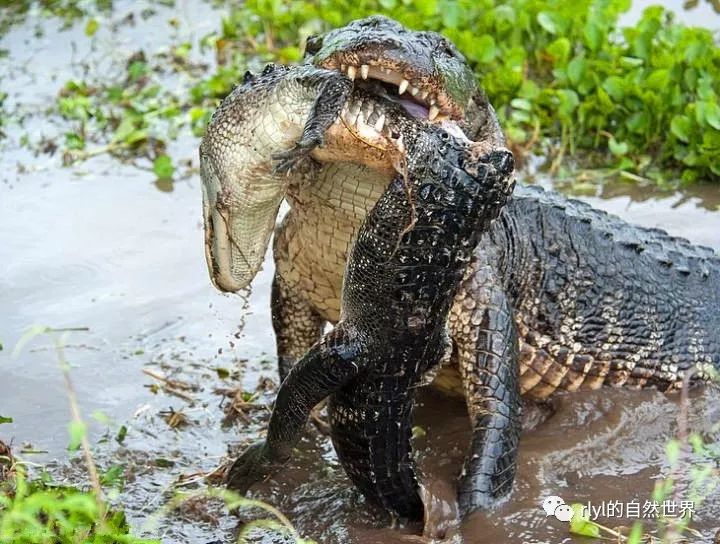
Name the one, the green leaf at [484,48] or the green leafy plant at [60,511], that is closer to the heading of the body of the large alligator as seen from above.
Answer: the green leafy plant

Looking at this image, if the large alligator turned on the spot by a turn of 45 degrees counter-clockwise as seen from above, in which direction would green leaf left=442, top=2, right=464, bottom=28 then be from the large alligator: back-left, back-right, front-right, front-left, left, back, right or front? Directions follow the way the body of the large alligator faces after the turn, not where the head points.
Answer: back

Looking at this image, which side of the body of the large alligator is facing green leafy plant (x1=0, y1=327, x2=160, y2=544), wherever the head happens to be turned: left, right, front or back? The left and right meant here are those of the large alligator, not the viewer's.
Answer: front

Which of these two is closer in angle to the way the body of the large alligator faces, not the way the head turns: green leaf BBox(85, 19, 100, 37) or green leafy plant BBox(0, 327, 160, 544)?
the green leafy plant

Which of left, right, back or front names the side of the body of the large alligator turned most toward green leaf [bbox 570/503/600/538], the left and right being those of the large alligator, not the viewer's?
left

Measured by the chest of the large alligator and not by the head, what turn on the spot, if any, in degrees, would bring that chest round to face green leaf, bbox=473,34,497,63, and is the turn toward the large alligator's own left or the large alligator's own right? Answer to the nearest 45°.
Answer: approximately 135° to the large alligator's own right

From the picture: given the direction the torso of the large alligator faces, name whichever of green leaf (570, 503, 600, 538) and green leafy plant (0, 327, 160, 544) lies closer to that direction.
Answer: the green leafy plant

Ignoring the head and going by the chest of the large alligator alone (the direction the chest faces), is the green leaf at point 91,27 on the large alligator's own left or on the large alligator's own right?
on the large alligator's own right

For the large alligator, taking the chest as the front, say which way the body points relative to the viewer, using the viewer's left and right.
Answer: facing the viewer and to the left of the viewer
